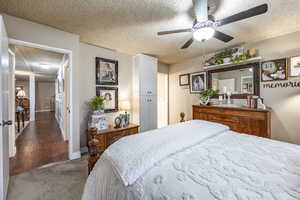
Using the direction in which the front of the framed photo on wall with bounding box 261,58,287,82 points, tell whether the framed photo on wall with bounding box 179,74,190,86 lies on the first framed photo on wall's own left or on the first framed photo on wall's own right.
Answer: on the first framed photo on wall's own right

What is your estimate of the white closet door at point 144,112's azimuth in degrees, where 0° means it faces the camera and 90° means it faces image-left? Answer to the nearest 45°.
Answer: approximately 315°

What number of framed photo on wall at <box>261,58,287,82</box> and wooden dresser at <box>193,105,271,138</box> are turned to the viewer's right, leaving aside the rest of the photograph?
0

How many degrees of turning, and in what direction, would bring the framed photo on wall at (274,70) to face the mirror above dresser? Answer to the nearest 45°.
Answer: approximately 45° to its right

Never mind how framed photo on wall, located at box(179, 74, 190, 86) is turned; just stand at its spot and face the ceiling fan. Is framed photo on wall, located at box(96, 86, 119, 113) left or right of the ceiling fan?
right

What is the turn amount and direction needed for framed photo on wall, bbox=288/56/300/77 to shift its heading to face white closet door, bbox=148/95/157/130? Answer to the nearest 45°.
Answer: approximately 45° to its right

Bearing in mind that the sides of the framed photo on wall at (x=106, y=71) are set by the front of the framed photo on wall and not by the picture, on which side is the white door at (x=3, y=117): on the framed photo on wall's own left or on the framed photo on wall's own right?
on the framed photo on wall's own right

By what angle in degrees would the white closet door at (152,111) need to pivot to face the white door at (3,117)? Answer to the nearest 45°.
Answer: approximately 90° to its right

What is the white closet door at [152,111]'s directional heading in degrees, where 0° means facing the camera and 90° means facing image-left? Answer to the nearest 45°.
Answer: approximately 315°

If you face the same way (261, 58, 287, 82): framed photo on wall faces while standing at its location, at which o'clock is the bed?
The bed is roughly at 11 o'clock from the framed photo on wall.

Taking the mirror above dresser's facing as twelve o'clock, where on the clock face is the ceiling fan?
The ceiling fan is roughly at 11 o'clock from the mirror above dresser.

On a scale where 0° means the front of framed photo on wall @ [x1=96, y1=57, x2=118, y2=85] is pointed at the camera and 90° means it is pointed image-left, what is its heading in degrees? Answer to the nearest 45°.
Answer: approximately 315°
